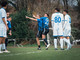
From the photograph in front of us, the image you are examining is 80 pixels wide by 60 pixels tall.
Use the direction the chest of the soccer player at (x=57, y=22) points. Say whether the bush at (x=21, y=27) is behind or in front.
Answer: in front

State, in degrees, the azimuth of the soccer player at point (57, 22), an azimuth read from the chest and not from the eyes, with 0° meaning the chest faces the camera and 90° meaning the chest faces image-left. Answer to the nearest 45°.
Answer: approximately 180°

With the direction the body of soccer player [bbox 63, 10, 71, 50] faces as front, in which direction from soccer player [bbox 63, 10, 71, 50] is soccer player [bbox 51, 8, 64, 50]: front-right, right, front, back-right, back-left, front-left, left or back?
front-left
